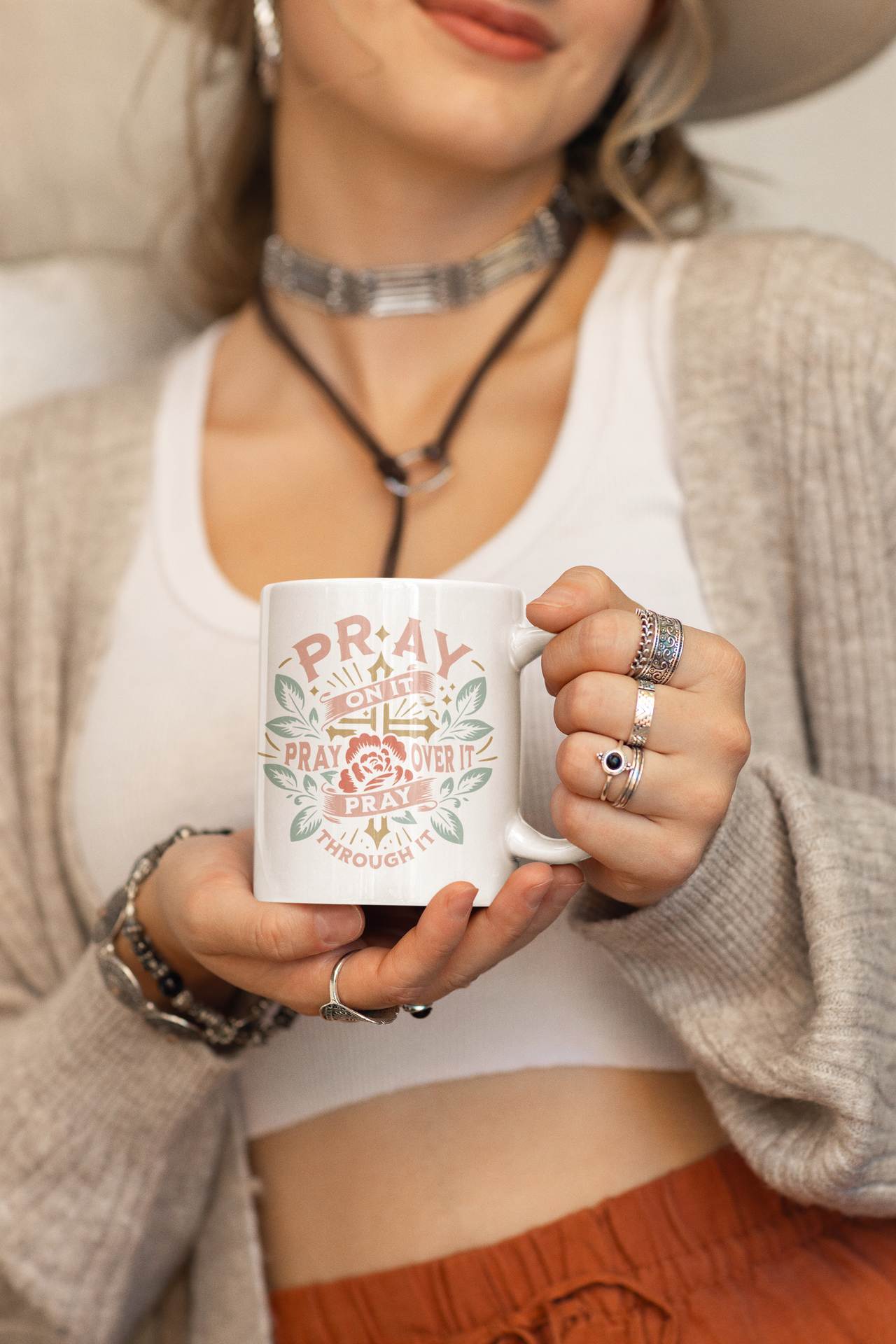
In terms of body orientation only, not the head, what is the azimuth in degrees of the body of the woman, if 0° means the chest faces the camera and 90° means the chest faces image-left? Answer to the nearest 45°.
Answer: approximately 0°
